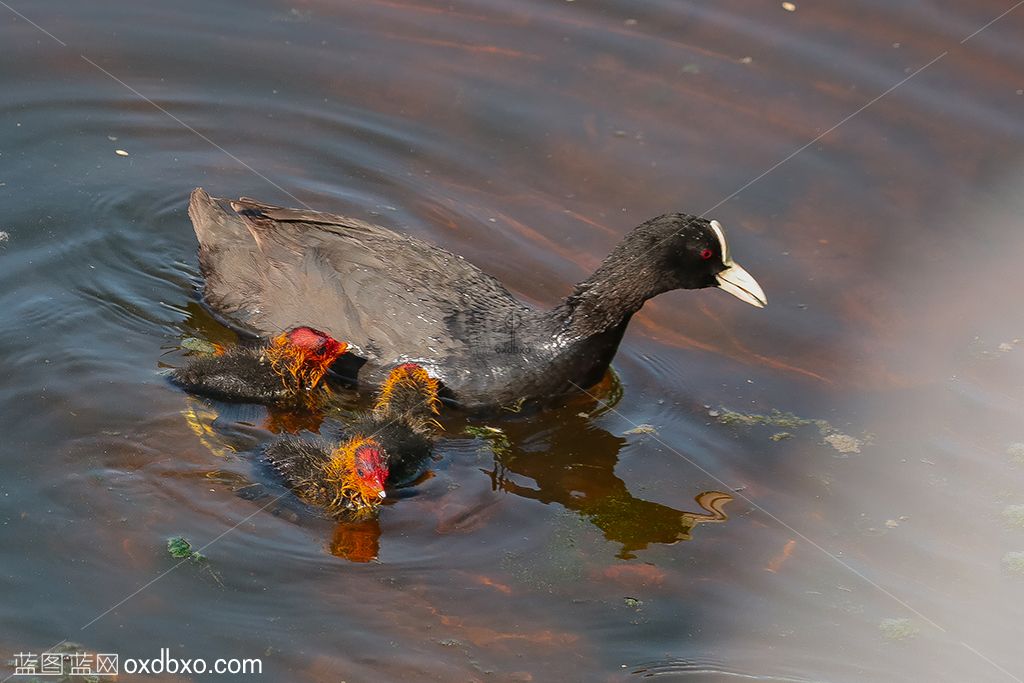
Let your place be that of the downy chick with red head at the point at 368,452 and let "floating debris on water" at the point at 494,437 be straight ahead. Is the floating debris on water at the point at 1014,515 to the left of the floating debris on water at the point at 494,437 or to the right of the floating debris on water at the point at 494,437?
right

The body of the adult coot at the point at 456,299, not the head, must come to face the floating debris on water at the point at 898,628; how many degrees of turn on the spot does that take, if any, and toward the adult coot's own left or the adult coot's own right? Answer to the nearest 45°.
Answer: approximately 45° to the adult coot's own right

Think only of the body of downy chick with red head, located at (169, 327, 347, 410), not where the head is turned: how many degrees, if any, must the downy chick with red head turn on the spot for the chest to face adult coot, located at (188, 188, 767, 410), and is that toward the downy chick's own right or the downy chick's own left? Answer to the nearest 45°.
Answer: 0° — it already faces it

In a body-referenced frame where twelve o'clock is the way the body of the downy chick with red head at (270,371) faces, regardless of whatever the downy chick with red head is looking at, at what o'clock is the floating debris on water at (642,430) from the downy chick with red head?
The floating debris on water is roughly at 12 o'clock from the downy chick with red head.

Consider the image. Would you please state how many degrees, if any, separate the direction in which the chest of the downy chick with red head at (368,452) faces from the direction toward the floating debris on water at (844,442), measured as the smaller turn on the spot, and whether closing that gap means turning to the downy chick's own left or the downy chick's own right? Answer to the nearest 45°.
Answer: approximately 45° to the downy chick's own left

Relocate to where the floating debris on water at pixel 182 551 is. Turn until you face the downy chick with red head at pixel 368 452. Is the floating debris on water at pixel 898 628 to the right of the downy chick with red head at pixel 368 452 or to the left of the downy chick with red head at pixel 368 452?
right

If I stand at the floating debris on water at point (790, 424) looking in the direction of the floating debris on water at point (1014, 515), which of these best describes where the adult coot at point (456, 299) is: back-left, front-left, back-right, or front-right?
back-right

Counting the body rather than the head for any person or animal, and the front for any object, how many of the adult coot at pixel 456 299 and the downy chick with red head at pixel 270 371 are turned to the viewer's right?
2

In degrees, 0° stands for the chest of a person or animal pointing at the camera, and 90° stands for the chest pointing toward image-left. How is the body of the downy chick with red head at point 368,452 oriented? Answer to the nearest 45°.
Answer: approximately 315°

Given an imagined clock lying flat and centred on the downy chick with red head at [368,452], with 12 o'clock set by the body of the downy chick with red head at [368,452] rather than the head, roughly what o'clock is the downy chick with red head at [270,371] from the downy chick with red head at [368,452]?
the downy chick with red head at [270,371] is roughly at 6 o'clock from the downy chick with red head at [368,452].

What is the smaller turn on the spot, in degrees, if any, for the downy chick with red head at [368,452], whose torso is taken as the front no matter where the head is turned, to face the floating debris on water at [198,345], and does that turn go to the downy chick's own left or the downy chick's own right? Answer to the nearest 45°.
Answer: approximately 180°

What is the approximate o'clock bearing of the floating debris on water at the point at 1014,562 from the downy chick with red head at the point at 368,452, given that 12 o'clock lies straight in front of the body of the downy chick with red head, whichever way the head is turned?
The floating debris on water is roughly at 11 o'clock from the downy chick with red head.

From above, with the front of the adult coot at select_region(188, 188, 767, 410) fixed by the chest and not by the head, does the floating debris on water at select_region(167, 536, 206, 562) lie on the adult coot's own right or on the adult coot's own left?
on the adult coot's own right

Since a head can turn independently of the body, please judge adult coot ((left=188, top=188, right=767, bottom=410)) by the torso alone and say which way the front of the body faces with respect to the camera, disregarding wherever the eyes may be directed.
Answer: to the viewer's right

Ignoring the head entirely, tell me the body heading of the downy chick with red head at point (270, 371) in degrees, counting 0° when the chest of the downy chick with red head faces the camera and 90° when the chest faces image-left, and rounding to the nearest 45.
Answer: approximately 270°

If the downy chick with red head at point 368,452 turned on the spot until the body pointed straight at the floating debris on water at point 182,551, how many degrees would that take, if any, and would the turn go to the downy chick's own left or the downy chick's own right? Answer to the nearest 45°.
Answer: approximately 90° to the downy chick's own right
